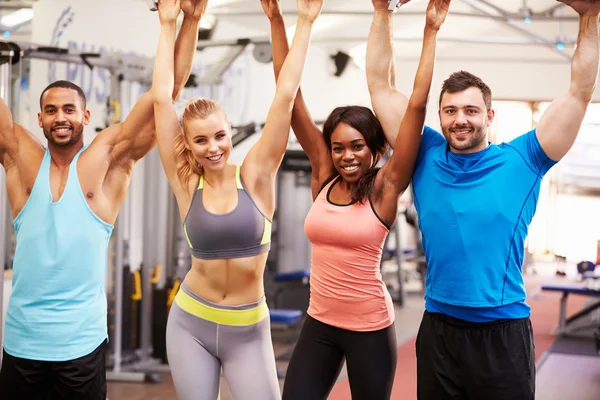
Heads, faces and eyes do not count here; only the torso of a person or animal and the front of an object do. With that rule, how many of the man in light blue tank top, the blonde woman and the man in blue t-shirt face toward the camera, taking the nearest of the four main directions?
3

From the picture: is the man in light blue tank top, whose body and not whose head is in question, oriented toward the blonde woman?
no

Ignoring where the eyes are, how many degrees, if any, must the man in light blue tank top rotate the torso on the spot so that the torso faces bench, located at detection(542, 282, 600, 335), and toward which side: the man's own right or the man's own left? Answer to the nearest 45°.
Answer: approximately 135° to the man's own left

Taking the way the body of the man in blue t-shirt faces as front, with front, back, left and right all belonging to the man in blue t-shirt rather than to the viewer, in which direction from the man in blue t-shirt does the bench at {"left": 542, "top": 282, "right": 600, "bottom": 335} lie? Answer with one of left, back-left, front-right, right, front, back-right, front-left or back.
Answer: back

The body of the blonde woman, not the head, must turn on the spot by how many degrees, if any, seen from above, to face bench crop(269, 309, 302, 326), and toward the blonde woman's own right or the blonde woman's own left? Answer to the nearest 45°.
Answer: approximately 180°

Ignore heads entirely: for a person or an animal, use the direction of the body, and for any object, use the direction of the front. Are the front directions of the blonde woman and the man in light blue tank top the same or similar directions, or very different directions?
same or similar directions

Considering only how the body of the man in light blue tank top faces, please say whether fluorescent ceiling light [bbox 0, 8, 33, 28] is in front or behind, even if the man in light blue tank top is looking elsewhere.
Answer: behind

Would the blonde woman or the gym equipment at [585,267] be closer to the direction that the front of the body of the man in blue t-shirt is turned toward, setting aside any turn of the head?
the blonde woman

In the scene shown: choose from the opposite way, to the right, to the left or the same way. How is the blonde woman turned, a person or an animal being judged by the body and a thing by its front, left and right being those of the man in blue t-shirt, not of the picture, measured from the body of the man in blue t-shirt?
the same way

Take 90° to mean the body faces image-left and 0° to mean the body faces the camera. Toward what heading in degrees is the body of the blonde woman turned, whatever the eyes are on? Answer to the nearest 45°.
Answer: approximately 0°

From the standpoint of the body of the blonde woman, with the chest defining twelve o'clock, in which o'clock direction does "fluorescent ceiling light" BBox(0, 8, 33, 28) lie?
The fluorescent ceiling light is roughly at 5 o'clock from the blonde woman.

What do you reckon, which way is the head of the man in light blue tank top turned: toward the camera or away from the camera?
toward the camera

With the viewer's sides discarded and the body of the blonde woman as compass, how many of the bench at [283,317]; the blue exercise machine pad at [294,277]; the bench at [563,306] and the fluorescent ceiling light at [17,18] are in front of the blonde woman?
0

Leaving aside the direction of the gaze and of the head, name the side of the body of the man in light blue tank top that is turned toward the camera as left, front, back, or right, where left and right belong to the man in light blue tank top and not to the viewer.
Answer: front

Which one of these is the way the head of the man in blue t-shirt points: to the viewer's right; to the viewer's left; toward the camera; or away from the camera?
toward the camera

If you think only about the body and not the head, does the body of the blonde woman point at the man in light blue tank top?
no

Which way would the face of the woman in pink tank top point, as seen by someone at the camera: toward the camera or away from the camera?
toward the camera

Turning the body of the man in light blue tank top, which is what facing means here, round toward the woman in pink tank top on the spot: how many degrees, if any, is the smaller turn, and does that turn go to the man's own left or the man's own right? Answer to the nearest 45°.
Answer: approximately 90° to the man's own left

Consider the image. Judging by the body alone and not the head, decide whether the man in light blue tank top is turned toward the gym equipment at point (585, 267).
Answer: no
